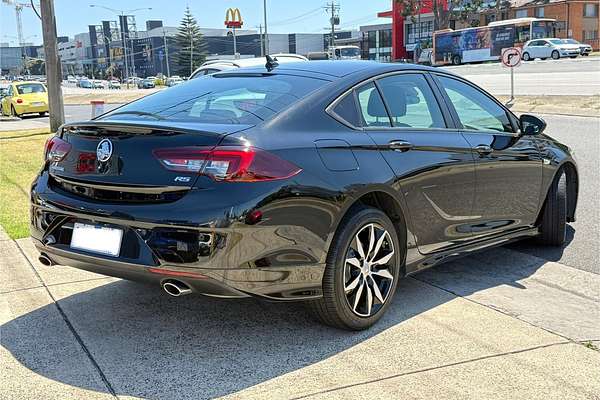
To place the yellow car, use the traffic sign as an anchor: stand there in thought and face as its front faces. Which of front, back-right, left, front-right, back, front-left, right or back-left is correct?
right

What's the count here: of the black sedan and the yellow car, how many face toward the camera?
0

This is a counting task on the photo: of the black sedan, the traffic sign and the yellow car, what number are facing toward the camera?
1

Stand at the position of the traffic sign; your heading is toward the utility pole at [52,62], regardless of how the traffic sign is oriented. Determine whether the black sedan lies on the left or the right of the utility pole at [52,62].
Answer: left

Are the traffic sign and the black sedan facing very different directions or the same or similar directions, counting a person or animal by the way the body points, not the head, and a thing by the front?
very different directions

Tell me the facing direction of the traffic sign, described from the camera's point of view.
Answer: facing the viewer

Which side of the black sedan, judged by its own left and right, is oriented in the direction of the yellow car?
left

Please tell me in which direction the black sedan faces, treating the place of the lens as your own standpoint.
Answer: facing away from the viewer and to the right of the viewer

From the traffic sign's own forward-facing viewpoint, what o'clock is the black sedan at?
The black sedan is roughly at 12 o'clock from the traffic sign.
